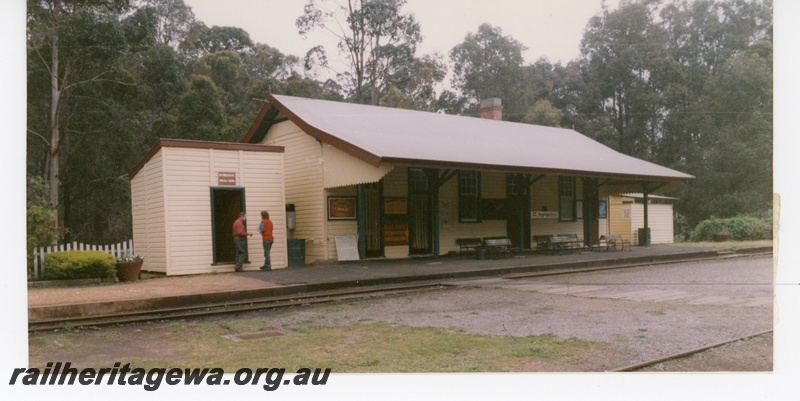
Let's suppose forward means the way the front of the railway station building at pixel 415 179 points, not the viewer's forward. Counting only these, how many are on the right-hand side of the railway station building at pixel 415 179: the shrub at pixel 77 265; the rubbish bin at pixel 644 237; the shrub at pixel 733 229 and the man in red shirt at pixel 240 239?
2

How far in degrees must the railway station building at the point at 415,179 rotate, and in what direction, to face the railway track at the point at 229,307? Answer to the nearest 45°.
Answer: approximately 45° to its right

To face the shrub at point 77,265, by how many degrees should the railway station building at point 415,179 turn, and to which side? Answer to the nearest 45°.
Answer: approximately 90° to its right

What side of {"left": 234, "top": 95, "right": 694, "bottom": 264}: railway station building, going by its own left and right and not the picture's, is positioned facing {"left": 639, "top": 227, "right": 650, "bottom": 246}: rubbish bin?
left

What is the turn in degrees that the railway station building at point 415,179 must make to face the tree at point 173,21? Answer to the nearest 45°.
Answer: approximately 180°

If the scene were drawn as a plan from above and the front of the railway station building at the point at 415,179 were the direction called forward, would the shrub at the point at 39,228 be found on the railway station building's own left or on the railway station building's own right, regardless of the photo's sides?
on the railway station building's own right

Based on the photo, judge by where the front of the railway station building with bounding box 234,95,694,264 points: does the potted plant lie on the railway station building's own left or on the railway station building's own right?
on the railway station building's own right

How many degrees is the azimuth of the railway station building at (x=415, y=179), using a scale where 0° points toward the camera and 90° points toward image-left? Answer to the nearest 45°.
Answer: approximately 315°

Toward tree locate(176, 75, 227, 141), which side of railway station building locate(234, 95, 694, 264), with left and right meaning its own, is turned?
back

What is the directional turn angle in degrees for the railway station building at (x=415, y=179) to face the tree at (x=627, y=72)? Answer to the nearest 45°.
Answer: approximately 90° to its left

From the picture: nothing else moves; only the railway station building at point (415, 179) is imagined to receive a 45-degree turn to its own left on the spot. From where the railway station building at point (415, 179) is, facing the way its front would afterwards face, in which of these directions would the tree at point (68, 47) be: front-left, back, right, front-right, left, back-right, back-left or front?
back

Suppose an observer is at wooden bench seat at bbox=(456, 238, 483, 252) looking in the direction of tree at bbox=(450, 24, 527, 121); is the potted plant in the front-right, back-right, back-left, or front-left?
back-left
